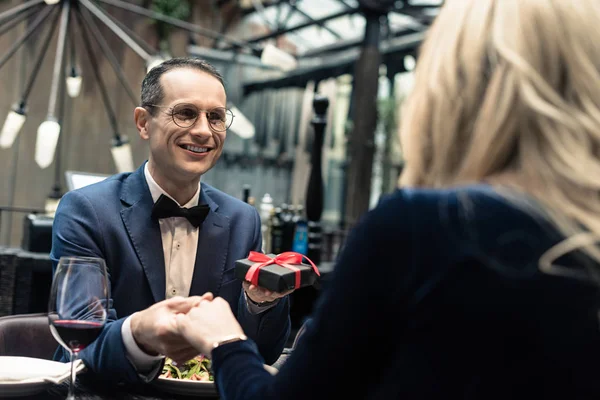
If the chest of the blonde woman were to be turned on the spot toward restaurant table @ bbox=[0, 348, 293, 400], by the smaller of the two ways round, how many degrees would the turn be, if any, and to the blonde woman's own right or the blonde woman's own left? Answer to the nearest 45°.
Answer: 0° — they already face it

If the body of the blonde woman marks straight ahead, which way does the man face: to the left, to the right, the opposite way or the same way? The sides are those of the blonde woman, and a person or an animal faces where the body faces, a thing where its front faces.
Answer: the opposite way

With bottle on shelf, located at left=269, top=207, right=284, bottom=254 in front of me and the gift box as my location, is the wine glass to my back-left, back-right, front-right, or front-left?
back-left

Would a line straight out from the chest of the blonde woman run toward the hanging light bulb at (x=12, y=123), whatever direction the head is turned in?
yes

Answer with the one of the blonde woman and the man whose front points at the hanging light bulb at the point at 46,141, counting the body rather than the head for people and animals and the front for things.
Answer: the blonde woman

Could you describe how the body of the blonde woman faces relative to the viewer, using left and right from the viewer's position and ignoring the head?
facing away from the viewer and to the left of the viewer

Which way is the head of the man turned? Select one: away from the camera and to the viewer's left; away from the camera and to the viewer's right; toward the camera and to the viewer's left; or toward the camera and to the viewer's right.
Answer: toward the camera and to the viewer's right

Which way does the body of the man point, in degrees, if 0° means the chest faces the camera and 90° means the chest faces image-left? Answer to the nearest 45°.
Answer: approximately 315°

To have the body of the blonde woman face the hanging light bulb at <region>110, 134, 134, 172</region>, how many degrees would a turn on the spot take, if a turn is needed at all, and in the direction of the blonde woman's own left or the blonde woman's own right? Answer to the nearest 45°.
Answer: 0° — they already face it
